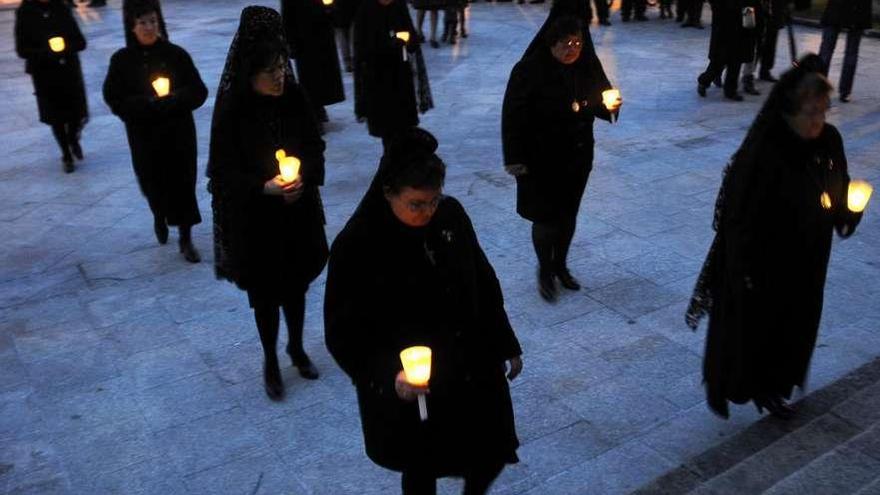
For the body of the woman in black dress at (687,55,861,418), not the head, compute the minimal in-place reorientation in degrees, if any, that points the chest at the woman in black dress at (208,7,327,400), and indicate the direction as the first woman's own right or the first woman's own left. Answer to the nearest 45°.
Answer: approximately 135° to the first woman's own right

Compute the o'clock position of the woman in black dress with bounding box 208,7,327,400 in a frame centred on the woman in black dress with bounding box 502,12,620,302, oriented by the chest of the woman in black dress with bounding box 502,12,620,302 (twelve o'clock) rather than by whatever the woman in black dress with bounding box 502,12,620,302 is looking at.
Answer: the woman in black dress with bounding box 208,7,327,400 is roughly at 3 o'clock from the woman in black dress with bounding box 502,12,620,302.

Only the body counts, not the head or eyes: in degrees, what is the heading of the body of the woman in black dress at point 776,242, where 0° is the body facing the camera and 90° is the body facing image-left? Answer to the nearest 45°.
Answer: approximately 315°

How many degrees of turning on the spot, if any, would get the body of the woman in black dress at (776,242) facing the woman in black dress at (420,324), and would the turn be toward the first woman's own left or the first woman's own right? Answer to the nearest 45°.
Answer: approximately 90° to the first woman's own right

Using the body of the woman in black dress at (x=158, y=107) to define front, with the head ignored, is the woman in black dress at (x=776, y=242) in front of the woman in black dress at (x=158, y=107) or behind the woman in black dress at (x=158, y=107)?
in front

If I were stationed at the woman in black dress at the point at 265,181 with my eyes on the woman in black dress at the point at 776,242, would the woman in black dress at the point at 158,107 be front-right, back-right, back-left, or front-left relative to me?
back-left

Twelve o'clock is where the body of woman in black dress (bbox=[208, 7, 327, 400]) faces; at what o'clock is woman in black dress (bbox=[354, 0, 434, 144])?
woman in black dress (bbox=[354, 0, 434, 144]) is roughly at 8 o'clock from woman in black dress (bbox=[208, 7, 327, 400]).

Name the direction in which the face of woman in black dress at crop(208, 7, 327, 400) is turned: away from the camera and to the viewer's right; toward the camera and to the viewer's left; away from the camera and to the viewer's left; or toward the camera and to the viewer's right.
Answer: toward the camera and to the viewer's right

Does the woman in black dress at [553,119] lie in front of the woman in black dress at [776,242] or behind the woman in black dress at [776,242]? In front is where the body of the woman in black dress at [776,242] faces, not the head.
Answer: behind

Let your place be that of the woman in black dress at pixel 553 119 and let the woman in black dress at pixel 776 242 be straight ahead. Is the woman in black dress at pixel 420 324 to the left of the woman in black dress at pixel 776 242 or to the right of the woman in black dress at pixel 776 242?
right

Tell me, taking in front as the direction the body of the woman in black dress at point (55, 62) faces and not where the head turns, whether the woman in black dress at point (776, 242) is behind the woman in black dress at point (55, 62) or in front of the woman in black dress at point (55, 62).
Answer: in front
